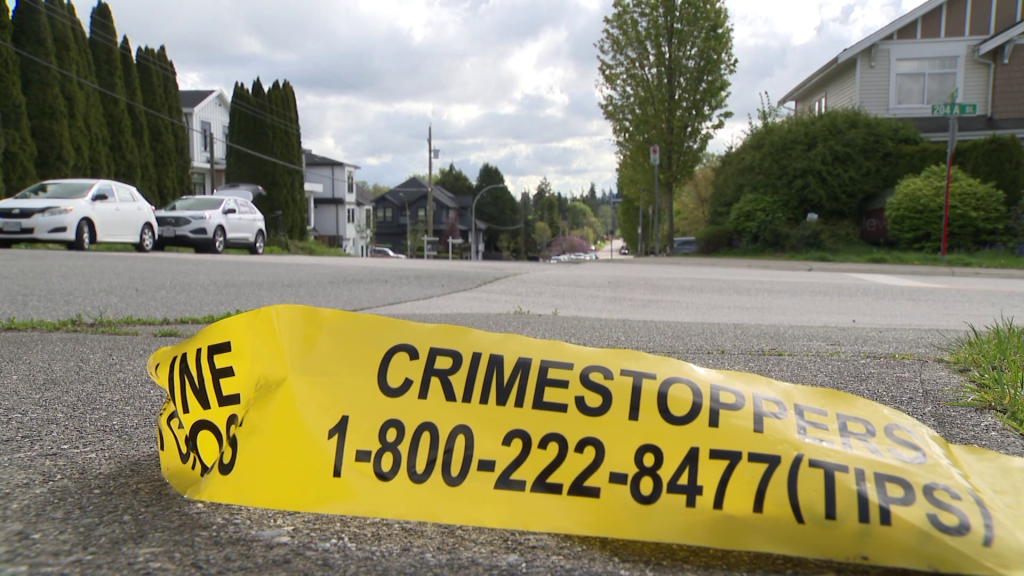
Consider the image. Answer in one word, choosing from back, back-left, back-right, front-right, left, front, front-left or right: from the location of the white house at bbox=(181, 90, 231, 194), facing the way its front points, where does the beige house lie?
front

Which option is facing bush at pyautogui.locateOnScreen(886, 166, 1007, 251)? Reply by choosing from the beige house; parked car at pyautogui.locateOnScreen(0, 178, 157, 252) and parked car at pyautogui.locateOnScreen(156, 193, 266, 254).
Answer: the beige house

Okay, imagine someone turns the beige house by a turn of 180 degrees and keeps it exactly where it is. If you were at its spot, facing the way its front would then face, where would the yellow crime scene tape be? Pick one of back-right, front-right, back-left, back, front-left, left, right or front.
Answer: back

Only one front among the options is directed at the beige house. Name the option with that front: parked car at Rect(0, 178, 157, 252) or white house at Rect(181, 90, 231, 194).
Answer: the white house

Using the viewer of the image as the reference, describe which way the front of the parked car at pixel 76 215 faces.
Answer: facing the viewer and to the left of the viewer

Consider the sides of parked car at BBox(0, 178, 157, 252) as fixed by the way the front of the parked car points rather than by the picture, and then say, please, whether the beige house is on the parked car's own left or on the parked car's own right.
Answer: on the parked car's own left

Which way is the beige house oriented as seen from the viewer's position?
toward the camera

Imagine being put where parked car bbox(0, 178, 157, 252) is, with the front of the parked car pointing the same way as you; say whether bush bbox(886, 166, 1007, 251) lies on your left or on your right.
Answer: on your left

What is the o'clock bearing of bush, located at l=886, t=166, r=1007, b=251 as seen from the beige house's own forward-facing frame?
The bush is roughly at 12 o'clock from the beige house.

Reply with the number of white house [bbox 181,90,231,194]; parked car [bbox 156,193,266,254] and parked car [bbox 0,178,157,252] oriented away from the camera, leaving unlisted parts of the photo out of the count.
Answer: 0

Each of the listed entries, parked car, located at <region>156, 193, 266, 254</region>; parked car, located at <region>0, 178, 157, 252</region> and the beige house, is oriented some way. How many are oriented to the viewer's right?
0

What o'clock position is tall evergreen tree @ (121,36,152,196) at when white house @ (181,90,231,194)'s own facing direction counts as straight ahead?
The tall evergreen tree is roughly at 2 o'clock from the white house.
